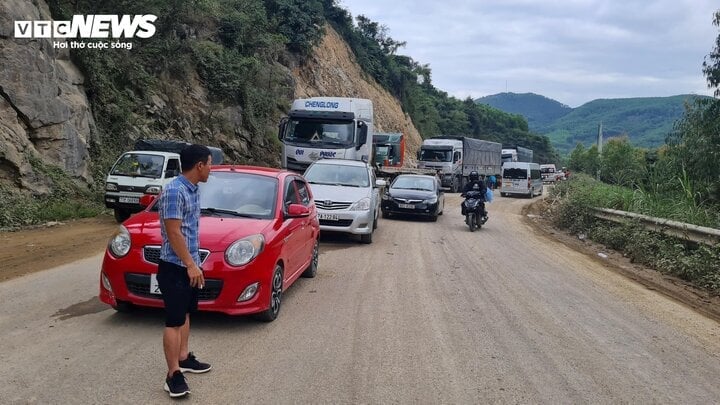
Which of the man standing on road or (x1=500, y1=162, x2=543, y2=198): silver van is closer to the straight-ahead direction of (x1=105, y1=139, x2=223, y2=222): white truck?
the man standing on road

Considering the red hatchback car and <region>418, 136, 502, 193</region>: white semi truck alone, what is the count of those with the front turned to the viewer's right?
0

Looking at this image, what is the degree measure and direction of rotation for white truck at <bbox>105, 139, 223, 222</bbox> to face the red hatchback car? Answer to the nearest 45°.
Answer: approximately 45° to its left

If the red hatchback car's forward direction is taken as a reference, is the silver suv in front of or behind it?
behind

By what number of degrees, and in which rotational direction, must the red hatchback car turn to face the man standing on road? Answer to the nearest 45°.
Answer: approximately 45° to its left

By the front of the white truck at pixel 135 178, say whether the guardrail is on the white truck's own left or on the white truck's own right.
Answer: on the white truck's own left

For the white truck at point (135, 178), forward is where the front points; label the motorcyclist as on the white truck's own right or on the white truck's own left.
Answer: on the white truck's own left

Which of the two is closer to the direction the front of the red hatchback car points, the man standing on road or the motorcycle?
the man standing on road

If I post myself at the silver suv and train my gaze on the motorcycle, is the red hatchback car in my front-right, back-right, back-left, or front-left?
back-right

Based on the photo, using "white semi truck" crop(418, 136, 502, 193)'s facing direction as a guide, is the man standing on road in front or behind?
in front

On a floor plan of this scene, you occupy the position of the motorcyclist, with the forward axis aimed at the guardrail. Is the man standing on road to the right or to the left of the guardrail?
right

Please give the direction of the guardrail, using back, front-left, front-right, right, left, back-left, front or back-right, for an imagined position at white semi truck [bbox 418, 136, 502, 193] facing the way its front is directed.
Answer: front-left

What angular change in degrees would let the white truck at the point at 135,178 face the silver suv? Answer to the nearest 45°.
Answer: approximately 90° to its left

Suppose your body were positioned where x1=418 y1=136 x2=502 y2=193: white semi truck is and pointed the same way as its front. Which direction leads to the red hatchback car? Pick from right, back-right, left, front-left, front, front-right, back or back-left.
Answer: front-left

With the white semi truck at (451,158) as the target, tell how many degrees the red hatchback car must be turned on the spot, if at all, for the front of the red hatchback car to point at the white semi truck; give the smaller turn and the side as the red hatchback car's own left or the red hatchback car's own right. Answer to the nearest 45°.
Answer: approximately 180°

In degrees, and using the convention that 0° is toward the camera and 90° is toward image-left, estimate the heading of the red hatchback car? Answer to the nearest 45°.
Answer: approximately 45°

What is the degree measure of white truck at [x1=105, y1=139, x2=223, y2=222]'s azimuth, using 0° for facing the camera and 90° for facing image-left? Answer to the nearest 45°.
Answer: approximately 45°

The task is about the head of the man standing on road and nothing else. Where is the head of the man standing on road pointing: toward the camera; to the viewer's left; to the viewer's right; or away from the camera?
to the viewer's right
